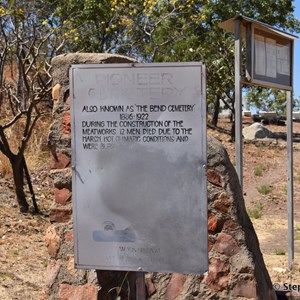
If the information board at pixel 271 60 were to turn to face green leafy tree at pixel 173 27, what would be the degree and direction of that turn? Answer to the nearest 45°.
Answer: approximately 135° to its left

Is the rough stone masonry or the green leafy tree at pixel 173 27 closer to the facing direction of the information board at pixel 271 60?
the rough stone masonry

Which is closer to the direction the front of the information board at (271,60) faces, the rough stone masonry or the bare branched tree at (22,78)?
the rough stone masonry

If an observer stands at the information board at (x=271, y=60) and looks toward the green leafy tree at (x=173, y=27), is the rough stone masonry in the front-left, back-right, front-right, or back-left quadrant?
back-left

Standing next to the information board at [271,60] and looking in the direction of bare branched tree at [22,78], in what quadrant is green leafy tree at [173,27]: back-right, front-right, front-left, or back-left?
front-right

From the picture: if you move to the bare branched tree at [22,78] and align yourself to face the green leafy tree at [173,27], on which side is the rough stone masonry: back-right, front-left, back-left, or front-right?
back-right

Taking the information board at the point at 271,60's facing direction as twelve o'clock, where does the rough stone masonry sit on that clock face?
The rough stone masonry is roughly at 2 o'clock from the information board.
